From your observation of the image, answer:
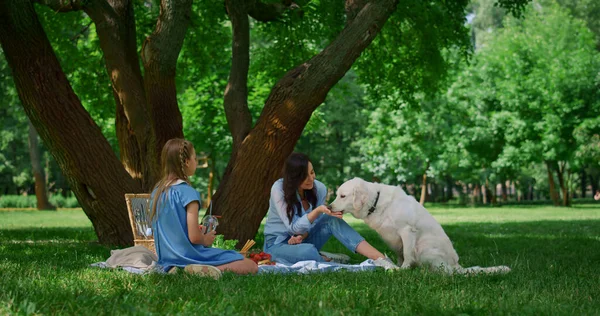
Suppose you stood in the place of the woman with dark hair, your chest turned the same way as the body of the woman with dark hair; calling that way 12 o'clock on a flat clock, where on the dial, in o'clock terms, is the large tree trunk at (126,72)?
The large tree trunk is roughly at 6 o'clock from the woman with dark hair.

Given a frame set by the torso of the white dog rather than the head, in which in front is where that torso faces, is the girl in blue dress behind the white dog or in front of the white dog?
in front

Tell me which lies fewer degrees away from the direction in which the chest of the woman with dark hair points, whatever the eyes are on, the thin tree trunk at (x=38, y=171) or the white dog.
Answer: the white dog

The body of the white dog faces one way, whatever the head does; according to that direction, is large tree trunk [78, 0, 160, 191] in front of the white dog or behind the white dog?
in front

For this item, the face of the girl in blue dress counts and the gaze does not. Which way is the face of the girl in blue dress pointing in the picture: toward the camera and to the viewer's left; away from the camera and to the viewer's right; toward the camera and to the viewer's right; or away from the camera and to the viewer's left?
away from the camera and to the viewer's right

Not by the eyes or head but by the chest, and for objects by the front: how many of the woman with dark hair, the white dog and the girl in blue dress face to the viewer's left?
1

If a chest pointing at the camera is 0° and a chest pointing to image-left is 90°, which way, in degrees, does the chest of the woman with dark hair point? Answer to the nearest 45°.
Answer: approximately 315°

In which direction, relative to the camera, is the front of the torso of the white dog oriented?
to the viewer's left

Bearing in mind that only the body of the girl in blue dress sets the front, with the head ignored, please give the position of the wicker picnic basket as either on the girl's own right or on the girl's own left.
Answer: on the girl's own left

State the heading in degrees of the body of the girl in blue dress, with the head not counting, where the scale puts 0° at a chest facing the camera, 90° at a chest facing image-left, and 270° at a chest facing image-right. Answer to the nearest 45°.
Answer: approximately 225°
